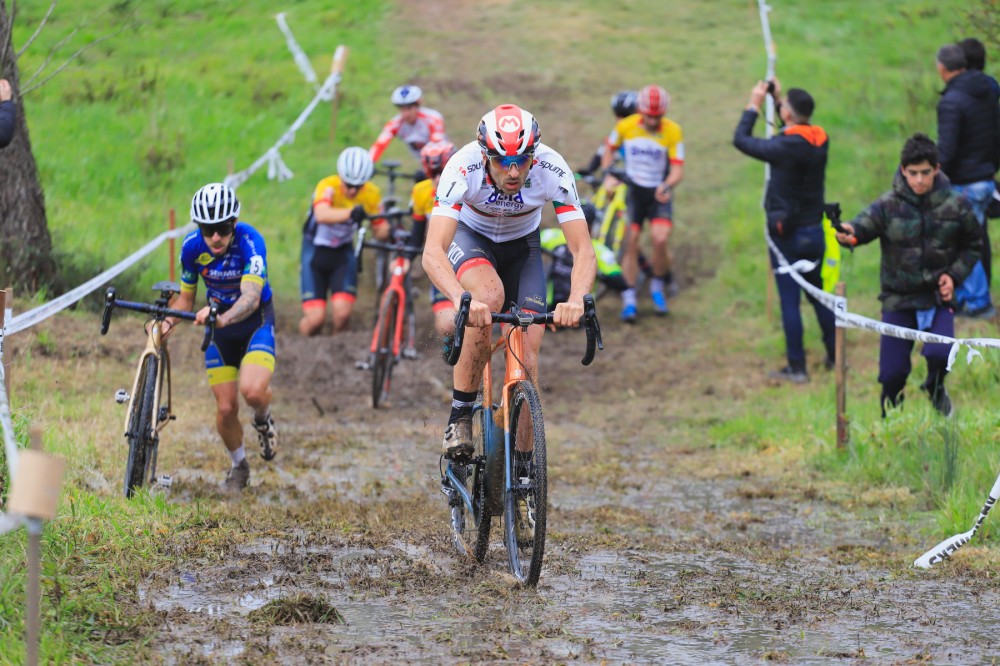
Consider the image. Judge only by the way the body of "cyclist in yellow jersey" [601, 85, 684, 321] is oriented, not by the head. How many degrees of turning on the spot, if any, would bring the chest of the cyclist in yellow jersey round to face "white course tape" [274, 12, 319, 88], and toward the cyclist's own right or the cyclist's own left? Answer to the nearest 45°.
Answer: approximately 135° to the cyclist's own right

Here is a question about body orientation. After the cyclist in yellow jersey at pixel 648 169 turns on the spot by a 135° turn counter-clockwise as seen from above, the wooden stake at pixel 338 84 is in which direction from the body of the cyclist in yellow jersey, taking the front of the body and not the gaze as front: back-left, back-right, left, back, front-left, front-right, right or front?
left

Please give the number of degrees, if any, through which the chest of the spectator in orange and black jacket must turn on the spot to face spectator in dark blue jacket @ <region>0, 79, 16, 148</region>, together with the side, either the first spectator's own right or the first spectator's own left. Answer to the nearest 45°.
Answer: approximately 90° to the first spectator's own left

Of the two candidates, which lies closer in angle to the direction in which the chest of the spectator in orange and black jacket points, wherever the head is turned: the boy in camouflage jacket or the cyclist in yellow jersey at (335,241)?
the cyclist in yellow jersey

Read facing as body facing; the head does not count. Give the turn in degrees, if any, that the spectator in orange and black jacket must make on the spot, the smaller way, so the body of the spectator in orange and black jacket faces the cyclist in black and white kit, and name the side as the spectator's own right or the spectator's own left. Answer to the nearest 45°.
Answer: approximately 135° to the spectator's own left

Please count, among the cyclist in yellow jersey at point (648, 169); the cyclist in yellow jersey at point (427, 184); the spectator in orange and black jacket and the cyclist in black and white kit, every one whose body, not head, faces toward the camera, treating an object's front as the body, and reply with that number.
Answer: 3

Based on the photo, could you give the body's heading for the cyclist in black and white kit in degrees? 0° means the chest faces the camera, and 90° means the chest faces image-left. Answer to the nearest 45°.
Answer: approximately 0°

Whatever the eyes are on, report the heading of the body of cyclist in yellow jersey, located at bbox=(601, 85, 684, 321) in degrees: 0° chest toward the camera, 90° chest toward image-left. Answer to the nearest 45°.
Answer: approximately 0°

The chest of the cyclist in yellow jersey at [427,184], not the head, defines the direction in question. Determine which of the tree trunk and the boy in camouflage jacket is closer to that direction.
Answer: the boy in camouflage jacket
